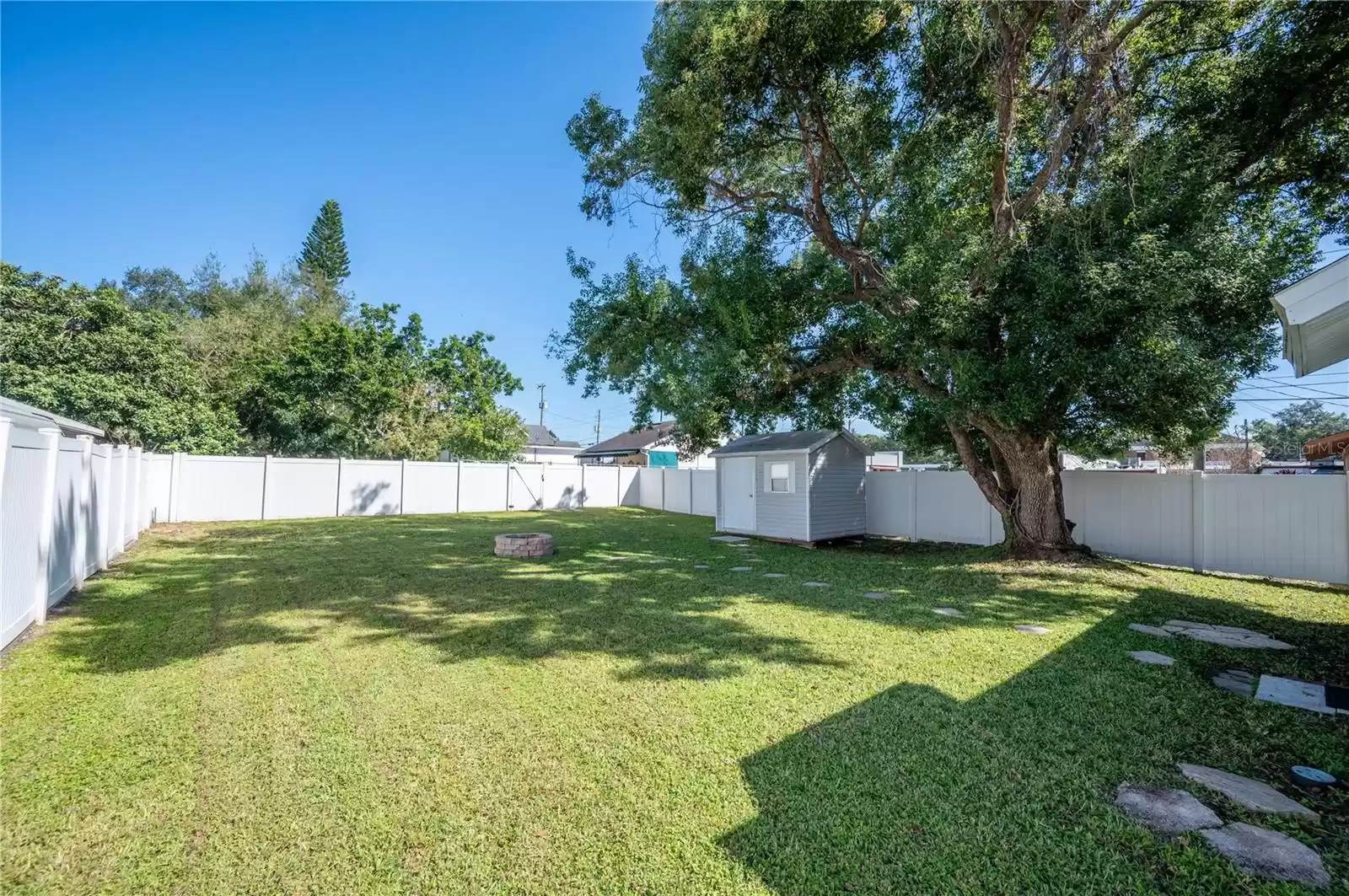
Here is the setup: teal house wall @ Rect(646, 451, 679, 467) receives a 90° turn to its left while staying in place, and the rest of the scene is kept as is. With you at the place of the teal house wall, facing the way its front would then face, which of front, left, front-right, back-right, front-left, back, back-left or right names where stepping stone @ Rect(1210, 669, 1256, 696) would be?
right

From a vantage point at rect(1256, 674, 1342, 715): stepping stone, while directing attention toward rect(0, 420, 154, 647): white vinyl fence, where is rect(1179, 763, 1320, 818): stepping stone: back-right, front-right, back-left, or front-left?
front-left

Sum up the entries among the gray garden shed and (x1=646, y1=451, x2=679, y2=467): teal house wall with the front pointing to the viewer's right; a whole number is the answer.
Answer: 0

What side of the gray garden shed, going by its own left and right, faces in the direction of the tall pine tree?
right

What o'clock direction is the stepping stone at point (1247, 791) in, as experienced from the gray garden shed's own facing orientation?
The stepping stone is roughly at 10 o'clock from the gray garden shed.

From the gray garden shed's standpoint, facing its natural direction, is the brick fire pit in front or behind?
in front

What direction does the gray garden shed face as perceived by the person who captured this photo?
facing the viewer and to the left of the viewer

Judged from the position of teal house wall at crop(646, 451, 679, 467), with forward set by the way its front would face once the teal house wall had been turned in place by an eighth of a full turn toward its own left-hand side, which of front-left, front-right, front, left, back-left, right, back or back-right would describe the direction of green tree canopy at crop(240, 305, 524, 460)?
right

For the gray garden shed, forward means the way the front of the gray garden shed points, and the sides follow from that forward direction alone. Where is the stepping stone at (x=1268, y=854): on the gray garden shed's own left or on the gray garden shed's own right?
on the gray garden shed's own left

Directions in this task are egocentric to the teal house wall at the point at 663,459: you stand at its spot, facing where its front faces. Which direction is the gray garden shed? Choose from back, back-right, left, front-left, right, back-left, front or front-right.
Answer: front

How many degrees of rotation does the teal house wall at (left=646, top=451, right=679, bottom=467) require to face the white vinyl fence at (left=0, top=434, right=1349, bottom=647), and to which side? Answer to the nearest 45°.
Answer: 0° — it already faces it

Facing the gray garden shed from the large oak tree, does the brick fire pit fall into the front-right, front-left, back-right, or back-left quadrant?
front-left

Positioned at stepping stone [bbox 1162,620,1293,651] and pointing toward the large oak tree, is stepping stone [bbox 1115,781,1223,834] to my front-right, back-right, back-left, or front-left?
back-left

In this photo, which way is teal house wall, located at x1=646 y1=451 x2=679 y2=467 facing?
toward the camera

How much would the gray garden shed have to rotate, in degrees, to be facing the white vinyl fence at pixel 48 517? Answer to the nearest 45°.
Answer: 0° — it already faces it
